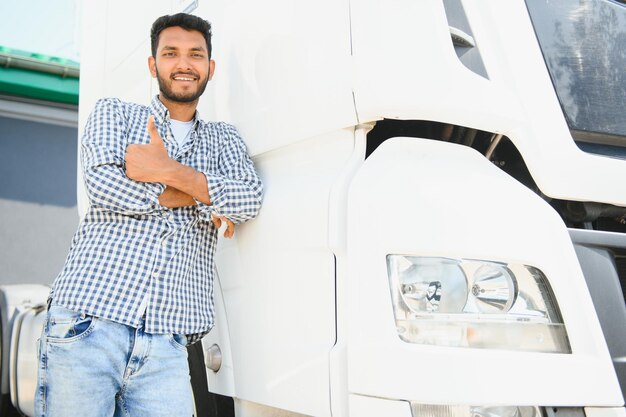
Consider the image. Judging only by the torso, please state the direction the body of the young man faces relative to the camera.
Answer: toward the camera

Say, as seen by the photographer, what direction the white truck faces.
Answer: facing the viewer and to the right of the viewer

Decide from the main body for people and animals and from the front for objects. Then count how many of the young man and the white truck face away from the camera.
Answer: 0

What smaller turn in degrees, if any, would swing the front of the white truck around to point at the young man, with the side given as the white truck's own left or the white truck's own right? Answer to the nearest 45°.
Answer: approximately 135° to the white truck's own right

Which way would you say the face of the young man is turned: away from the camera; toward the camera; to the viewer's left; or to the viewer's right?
toward the camera
